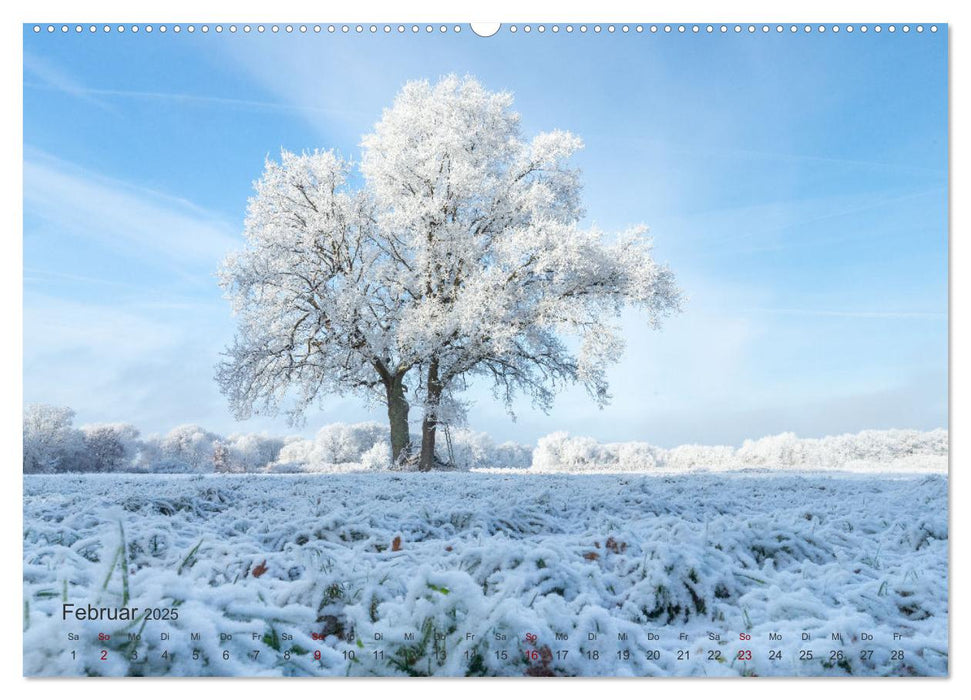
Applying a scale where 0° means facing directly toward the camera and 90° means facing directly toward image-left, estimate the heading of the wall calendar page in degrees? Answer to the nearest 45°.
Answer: approximately 0°
